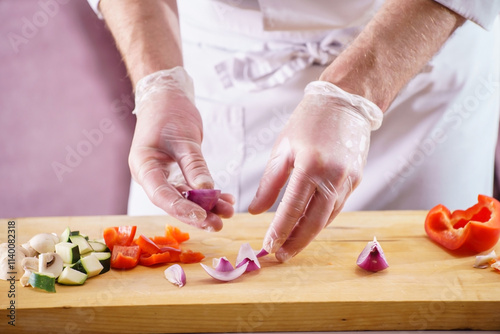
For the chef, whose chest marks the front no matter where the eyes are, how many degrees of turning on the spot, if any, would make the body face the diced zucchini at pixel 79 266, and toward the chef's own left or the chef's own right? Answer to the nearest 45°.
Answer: approximately 45° to the chef's own right

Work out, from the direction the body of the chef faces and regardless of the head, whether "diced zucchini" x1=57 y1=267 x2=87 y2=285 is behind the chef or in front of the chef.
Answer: in front

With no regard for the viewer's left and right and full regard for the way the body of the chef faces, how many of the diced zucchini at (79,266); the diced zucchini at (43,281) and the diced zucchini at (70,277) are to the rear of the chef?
0

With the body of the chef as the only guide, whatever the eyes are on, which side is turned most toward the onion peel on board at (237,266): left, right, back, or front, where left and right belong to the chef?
front

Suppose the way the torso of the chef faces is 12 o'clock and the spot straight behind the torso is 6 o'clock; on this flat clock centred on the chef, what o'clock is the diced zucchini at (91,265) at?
The diced zucchini is roughly at 1 o'clock from the chef.

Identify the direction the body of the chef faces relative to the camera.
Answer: toward the camera

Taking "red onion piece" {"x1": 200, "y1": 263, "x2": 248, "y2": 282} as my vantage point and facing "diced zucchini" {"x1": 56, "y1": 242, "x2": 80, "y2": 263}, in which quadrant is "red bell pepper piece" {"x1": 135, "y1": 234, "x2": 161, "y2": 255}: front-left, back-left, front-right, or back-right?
front-right

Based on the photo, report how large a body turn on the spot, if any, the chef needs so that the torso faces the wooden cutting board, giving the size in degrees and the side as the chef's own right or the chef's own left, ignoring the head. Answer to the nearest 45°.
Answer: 0° — they already face it

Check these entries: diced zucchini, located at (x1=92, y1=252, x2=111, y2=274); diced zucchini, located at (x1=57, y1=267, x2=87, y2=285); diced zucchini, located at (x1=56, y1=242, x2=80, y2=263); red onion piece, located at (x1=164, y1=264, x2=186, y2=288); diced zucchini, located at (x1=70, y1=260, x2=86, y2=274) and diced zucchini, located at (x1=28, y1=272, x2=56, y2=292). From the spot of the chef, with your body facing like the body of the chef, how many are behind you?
0

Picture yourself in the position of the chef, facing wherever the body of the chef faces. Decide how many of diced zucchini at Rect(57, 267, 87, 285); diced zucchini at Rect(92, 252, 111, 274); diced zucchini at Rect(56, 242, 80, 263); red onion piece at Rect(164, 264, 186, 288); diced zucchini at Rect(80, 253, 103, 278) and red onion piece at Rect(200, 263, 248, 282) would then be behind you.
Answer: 0

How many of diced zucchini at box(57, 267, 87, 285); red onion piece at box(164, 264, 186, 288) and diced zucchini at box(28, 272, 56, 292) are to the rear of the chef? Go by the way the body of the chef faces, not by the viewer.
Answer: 0
